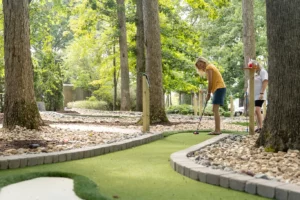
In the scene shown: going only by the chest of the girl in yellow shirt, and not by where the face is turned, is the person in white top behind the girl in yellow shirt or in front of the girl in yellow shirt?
behind

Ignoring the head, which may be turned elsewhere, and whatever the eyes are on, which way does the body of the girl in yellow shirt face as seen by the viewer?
to the viewer's left

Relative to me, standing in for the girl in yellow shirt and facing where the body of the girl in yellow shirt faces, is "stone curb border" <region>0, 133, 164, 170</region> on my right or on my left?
on my left

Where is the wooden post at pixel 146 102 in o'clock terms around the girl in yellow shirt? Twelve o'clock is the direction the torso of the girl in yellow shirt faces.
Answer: The wooden post is roughly at 12 o'clock from the girl in yellow shirt.

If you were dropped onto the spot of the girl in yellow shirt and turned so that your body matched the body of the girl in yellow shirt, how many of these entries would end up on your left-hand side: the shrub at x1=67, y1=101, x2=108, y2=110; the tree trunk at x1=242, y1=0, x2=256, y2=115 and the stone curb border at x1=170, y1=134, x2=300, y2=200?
1

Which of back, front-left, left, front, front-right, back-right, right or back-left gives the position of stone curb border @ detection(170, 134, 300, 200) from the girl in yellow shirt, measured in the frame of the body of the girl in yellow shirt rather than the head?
left

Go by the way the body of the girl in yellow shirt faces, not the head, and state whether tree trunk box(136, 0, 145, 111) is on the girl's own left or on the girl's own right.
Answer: on the girl's own right

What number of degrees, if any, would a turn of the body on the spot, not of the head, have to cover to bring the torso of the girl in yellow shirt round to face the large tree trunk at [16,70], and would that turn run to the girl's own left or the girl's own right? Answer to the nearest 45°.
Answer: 0° — they already face it

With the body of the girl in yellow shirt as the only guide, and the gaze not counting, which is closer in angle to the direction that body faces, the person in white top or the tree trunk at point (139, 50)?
the tree trunk

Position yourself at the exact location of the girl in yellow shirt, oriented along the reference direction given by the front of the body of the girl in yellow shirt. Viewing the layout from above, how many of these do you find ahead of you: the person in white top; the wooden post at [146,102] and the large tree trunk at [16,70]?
2

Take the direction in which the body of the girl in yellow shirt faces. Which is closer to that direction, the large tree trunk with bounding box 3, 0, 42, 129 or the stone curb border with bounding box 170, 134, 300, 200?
the large tree trunk

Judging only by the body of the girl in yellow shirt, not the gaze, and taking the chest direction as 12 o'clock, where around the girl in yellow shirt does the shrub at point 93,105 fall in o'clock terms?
The shrub is roughly at 2 o'clock from the girl in yellow shirt.
